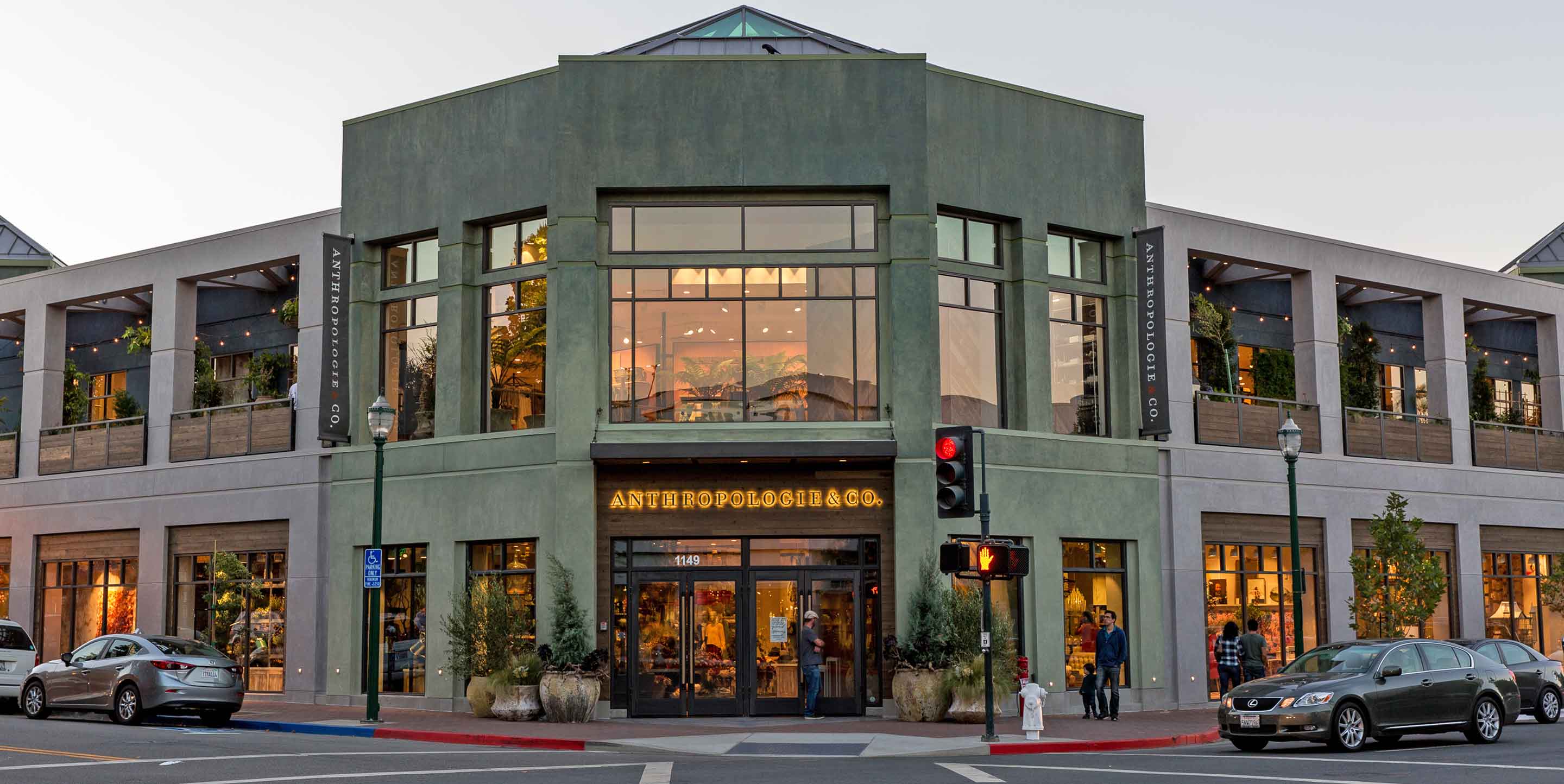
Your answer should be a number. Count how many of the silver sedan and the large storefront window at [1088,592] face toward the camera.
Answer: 1

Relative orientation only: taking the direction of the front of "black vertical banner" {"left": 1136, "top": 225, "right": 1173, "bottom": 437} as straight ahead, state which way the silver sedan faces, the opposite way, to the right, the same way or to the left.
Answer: to the right

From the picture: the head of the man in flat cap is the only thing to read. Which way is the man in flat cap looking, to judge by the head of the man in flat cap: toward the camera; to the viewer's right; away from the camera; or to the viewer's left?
to the viewer's right

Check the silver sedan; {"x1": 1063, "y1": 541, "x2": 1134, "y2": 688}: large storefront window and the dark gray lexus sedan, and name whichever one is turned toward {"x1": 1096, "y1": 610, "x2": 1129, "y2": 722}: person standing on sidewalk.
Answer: the large storefront window

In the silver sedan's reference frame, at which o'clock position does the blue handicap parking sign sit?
The blue handicap parking sign is roughly at 5 o'clock from the silver sedan.

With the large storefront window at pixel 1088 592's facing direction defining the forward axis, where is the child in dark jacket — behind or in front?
in front

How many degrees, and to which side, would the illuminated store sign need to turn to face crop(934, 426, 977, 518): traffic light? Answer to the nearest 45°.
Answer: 0° — it already faces it

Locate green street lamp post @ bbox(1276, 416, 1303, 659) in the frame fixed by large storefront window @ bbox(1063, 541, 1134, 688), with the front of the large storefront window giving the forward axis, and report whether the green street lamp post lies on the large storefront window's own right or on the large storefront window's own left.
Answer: on the large storefront window's own left

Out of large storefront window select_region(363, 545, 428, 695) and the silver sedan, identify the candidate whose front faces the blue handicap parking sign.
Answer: the large storefront window

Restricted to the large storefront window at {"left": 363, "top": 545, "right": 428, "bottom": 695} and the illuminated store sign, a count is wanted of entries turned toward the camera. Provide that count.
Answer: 2

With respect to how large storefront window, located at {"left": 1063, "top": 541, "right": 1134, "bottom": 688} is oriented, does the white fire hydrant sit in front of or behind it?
in front

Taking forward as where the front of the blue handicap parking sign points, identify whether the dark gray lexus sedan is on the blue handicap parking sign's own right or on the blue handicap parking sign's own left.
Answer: on the blue handicap parking sign's own left

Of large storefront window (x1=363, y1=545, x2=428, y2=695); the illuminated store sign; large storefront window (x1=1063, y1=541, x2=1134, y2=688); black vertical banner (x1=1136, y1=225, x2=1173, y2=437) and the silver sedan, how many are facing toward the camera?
4
